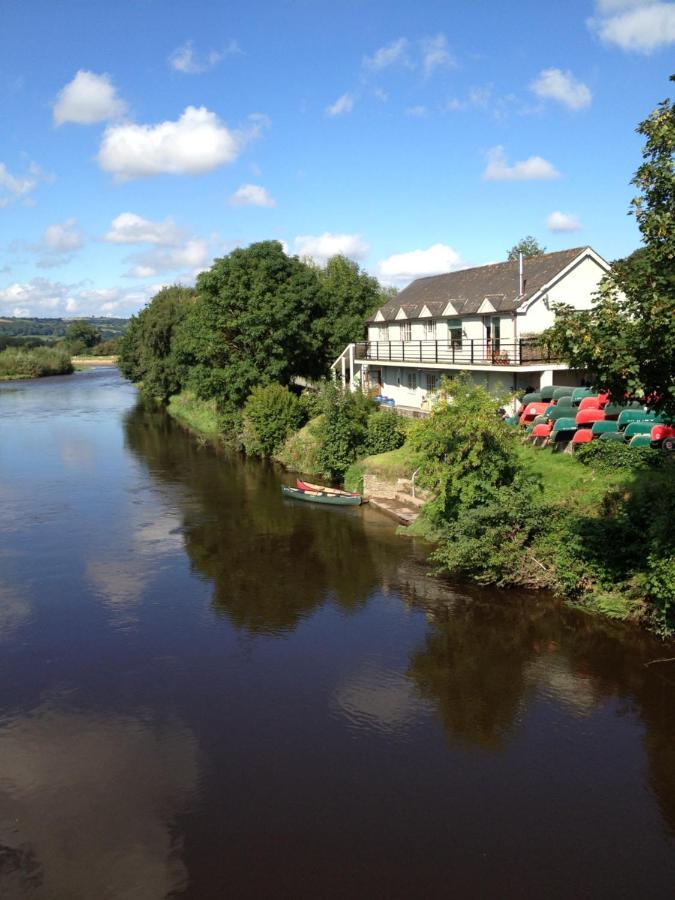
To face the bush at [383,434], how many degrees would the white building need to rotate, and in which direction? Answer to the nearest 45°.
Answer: approximately 45° to its right

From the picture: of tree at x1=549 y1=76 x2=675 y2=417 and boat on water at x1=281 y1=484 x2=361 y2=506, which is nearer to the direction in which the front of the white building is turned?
the boat on water

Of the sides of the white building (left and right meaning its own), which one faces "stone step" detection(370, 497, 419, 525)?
front

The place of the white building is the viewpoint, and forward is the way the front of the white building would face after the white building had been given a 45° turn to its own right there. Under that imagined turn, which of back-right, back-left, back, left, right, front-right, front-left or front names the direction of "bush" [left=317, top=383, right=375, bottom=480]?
front

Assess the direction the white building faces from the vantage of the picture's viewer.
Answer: facing the viewer and to the left of the viewer

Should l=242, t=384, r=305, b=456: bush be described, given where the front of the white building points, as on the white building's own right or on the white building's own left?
on the white building's own right

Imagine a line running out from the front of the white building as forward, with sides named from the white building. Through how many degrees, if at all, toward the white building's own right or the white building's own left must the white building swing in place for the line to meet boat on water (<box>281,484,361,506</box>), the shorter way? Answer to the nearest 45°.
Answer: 0° — it already faces it

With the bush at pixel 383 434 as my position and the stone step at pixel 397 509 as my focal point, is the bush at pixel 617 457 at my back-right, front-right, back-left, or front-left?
front-left
